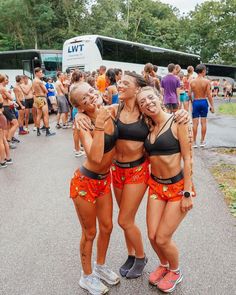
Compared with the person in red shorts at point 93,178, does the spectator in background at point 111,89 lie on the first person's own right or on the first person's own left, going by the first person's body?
on the first person's own left

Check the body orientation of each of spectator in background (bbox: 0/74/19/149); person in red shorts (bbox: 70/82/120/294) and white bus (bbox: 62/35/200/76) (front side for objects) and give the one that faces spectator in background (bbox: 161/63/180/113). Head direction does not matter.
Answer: spectator in background (bbox: 0/74/19/149)

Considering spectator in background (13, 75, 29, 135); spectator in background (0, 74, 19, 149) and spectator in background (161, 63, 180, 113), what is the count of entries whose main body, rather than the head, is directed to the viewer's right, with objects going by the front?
2

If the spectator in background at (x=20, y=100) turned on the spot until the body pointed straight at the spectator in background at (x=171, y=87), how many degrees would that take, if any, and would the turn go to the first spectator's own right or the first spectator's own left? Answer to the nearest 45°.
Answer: approximately 45° to the first spectator's own right

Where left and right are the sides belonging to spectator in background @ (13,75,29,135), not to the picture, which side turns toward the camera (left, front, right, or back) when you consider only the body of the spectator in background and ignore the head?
right
